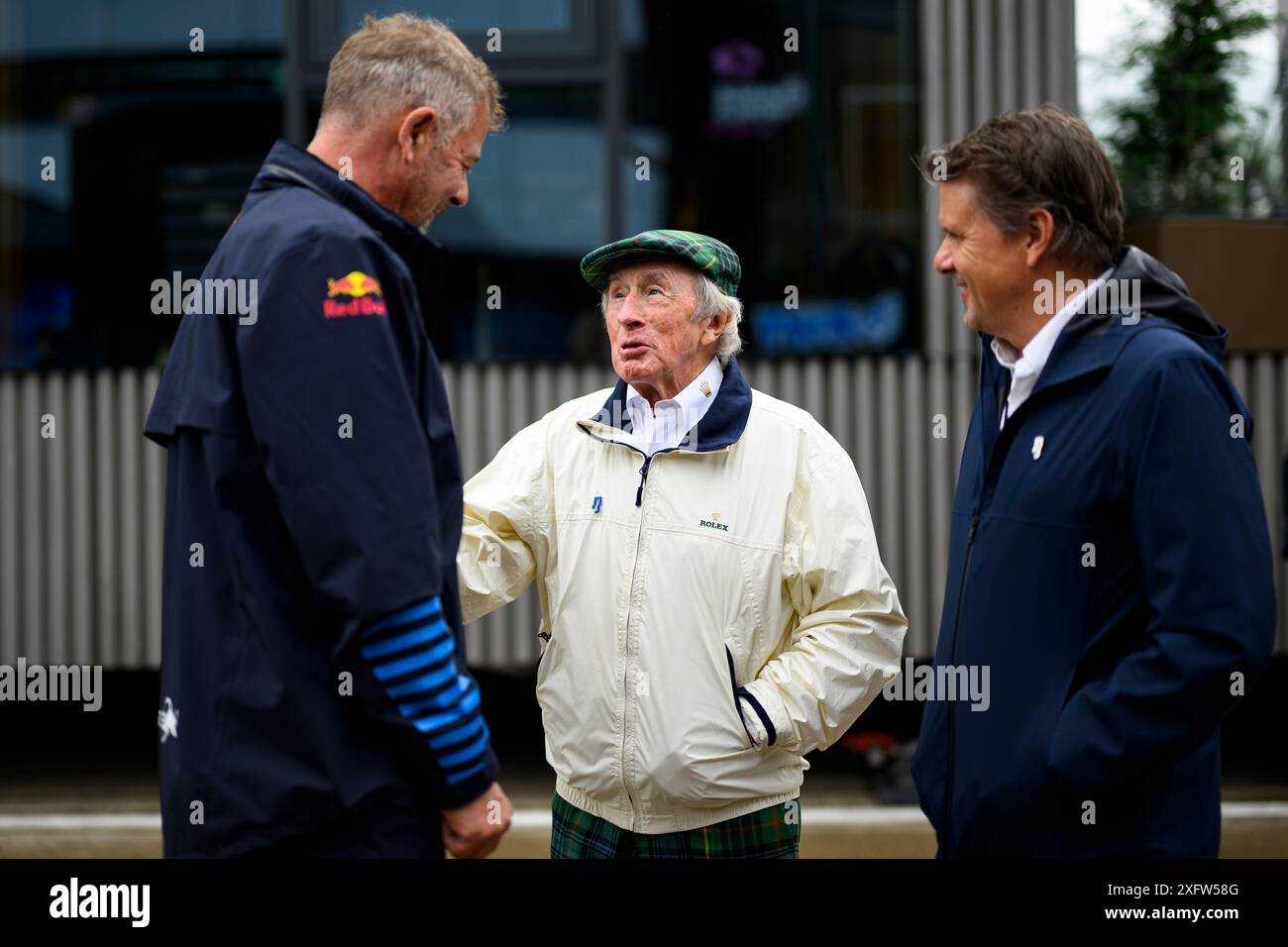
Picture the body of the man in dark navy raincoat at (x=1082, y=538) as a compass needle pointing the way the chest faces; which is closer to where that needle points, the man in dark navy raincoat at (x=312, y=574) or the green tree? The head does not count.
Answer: the man in dark navy raincoat

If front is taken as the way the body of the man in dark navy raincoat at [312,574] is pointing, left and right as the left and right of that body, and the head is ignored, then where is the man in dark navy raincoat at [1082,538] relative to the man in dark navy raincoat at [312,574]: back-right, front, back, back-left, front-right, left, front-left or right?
front-right

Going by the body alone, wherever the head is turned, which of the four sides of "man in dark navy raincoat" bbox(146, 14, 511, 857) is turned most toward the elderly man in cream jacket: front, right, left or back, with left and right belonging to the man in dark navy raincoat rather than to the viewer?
front

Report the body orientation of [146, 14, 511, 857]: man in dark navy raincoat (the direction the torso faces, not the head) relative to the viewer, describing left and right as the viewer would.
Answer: facing away from the viewer and to the right of the viewer

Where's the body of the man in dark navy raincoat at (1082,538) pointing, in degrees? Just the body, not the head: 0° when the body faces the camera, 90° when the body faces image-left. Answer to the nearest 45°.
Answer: approximately 45°

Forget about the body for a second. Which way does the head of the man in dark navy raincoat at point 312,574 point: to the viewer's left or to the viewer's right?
to the viewer's right

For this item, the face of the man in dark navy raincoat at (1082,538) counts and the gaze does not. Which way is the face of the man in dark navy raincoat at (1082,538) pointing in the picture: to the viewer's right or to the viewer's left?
to the viewer's left

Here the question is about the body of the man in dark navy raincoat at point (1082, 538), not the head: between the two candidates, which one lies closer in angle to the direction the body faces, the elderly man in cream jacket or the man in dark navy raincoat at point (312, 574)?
the man in dark navy raincoat

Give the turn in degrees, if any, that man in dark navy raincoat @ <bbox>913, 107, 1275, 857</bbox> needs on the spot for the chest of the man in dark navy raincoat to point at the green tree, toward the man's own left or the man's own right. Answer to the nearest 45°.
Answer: approximately 135° to the man's own right

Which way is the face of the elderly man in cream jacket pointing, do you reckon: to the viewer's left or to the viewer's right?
to the viewer's left

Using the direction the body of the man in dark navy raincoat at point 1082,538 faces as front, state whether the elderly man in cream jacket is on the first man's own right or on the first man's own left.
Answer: on the first man's own right
